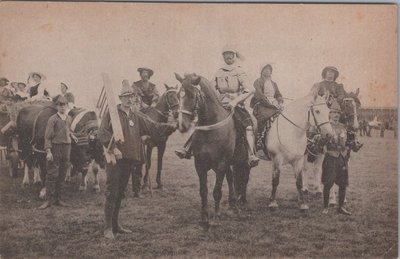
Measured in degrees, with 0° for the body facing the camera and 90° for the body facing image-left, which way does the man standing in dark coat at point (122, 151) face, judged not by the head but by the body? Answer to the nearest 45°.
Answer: approximately 315°

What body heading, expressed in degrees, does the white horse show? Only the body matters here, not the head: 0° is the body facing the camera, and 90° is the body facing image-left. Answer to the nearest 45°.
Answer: approximately 315°

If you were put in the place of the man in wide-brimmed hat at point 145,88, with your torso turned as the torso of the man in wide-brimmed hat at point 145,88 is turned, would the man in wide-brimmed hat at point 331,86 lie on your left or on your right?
on your left

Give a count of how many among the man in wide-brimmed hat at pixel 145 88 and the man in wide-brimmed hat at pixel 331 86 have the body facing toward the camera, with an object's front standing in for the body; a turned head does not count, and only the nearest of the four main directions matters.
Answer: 2

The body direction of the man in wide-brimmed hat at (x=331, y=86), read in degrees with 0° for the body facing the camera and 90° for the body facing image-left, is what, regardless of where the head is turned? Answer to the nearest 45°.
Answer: approximately 0°

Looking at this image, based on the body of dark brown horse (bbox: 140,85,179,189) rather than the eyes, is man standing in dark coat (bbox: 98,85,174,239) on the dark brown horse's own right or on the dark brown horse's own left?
on the dark brown horse's own right

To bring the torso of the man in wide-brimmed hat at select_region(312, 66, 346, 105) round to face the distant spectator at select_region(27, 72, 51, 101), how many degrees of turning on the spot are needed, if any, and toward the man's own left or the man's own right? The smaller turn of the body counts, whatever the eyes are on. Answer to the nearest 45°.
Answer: approximately 90° to the man's own right

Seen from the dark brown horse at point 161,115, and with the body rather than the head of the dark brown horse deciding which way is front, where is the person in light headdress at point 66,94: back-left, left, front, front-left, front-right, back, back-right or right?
back-right
